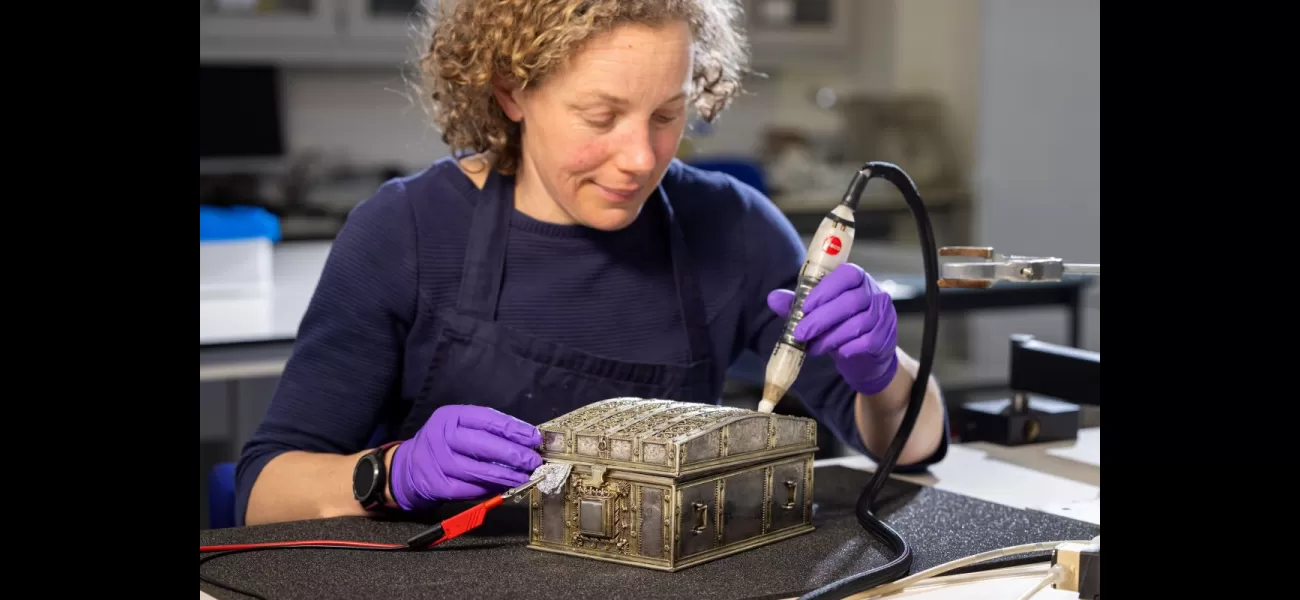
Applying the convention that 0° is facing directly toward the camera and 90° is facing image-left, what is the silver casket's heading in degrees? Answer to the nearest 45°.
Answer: approximately 45°

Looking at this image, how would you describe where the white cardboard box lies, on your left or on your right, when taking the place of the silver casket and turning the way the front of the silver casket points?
on your right
